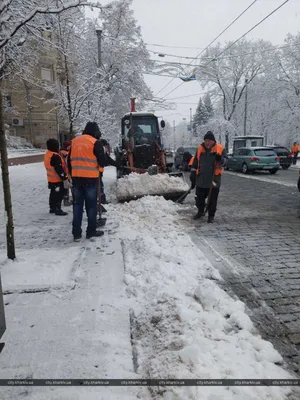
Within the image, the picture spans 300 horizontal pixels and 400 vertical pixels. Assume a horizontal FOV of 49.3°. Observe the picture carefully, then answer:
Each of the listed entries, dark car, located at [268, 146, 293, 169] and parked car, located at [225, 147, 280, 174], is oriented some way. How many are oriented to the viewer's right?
0

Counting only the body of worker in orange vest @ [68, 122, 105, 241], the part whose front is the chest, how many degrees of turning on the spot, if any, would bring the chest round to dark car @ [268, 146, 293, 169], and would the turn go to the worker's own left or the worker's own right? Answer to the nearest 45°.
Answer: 0° — they already face it

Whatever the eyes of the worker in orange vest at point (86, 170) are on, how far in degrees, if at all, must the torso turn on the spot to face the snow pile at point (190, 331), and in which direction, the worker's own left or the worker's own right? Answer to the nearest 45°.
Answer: approximately 135° to the worker's own right

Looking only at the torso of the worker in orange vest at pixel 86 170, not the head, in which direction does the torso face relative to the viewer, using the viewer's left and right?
facing away from the viewer and to the right of the viewer

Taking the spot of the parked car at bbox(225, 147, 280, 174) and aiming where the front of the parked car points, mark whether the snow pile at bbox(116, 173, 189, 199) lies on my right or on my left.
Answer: on my left

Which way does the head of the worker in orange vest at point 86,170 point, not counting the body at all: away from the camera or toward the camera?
away from the camera
